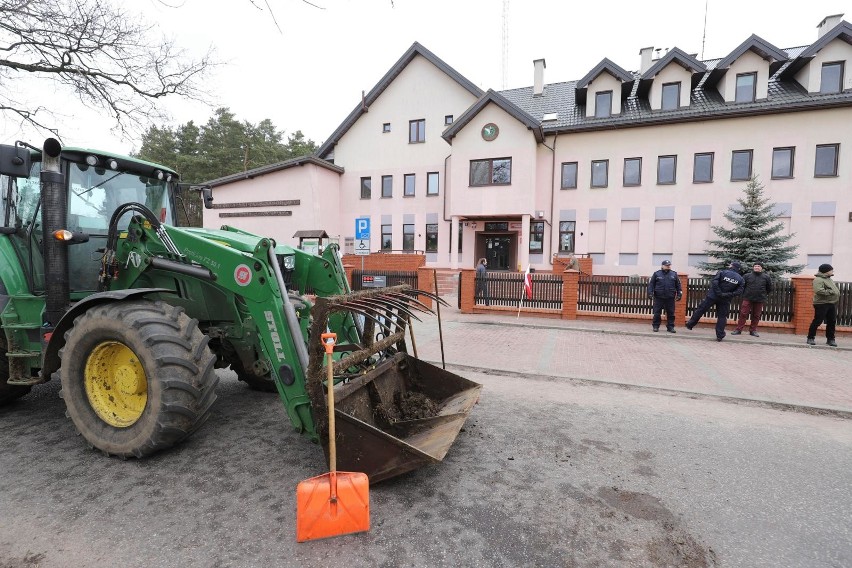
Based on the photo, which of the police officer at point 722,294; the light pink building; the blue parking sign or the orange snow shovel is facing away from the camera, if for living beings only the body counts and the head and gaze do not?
the police officer

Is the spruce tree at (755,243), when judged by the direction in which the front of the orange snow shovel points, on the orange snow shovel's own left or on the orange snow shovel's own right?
on the orange snow shovel's own left

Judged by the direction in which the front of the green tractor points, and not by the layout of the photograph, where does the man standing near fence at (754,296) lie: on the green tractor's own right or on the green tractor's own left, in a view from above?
on the green tractor's own left

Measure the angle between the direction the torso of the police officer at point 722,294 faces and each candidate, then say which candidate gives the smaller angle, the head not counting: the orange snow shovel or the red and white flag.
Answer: the red and white flag

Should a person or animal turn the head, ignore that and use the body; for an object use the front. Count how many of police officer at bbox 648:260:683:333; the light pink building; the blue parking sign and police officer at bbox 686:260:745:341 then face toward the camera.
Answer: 3

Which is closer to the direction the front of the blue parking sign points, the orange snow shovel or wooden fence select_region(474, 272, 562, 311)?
the orange snow shovel

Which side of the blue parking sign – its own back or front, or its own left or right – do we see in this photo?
front

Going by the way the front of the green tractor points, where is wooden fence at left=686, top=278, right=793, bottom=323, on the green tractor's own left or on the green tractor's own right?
on the green tractor's own left

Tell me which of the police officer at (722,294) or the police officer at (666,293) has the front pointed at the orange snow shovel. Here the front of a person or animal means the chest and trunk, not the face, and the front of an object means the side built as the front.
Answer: the police officer at (666,293)

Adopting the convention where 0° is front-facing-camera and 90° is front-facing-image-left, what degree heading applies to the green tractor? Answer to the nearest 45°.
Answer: approximately 315°

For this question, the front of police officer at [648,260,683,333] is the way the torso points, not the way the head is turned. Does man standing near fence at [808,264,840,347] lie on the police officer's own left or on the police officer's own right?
on the police officer's own left

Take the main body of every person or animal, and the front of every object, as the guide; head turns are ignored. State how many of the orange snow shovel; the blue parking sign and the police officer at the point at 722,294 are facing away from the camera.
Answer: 1

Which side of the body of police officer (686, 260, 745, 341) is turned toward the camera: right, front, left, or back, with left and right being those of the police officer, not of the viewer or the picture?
back

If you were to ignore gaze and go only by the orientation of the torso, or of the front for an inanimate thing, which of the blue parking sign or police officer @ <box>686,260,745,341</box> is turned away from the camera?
the police officer

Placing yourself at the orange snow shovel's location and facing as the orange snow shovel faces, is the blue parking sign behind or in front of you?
behind

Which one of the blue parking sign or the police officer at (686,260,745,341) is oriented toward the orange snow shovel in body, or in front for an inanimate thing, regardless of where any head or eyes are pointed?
the blue parking sign

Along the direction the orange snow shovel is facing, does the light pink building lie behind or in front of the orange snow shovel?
behind

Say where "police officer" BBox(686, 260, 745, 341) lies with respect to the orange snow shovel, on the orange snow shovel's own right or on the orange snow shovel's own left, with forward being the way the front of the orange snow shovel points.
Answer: on the orange snow shovel's own left
